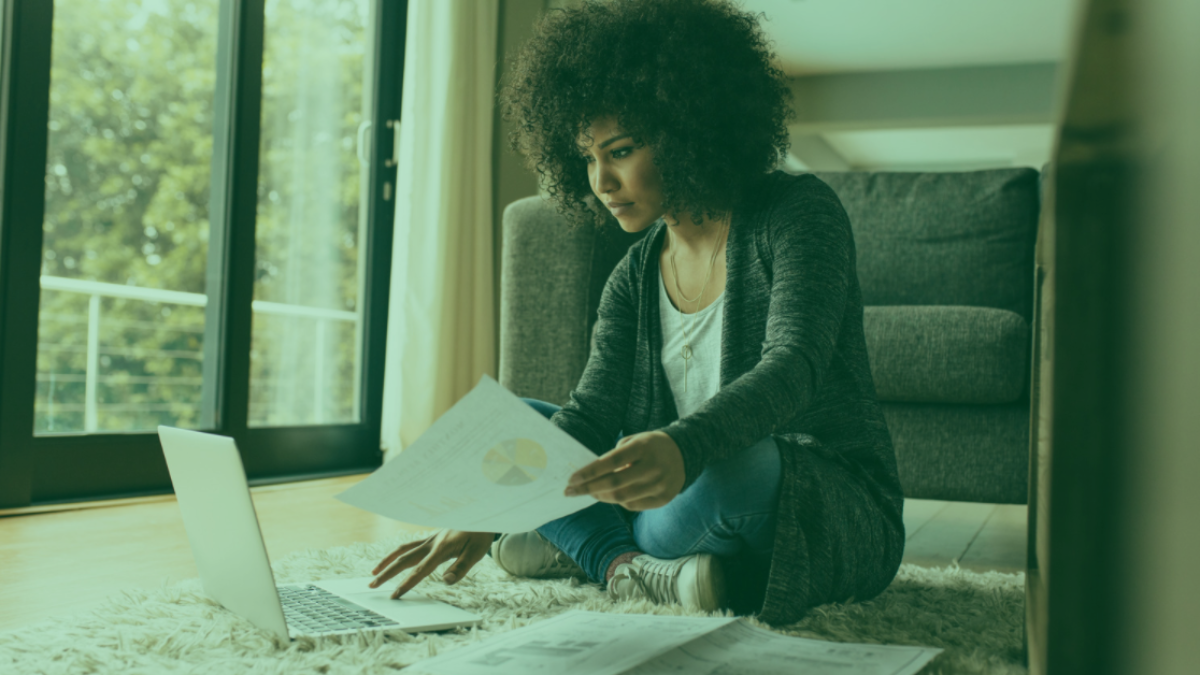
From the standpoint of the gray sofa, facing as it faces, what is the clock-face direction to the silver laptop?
The silver laptop is roughly at 1 o'clock from the gray sofa.

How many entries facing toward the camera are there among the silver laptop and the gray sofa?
1

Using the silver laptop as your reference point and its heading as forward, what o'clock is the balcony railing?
The balcony railing is roughly at 10 o'clock from the silver laptop.

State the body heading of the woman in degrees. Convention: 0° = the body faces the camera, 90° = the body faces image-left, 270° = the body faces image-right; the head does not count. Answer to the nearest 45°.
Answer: approximately 45°

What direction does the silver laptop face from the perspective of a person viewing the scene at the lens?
facing away from the viewer and to the right of the viewer

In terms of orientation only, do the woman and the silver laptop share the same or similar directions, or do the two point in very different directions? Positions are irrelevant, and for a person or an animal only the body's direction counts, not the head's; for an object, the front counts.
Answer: very different directions

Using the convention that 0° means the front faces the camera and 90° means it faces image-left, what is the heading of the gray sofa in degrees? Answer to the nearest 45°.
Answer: approximately 0°
